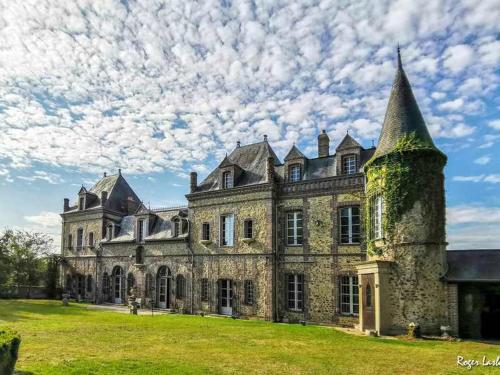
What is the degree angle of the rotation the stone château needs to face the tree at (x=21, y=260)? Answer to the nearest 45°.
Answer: approximately 90° to its right

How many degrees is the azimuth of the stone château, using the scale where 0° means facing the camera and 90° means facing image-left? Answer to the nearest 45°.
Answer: approximately 45°

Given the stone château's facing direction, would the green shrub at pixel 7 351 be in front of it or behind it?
in front

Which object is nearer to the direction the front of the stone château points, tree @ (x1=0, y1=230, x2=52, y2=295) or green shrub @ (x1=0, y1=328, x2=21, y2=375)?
the green shrub
